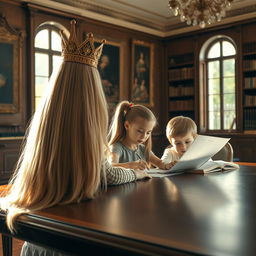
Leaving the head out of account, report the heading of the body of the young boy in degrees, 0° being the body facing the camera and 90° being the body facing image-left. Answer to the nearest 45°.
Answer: approximately 315°

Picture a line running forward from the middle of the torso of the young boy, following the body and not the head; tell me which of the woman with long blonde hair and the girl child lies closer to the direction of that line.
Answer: the woman with long blonde hair

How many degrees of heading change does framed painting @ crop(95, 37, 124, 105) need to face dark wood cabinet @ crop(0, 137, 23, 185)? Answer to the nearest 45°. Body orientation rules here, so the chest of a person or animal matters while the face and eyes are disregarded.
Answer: approximately 90° to its right

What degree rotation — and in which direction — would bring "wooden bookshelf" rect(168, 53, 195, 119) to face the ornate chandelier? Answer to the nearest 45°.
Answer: approximately 45° to its left

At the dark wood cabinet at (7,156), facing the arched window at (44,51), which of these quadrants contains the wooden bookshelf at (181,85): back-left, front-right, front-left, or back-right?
front-right

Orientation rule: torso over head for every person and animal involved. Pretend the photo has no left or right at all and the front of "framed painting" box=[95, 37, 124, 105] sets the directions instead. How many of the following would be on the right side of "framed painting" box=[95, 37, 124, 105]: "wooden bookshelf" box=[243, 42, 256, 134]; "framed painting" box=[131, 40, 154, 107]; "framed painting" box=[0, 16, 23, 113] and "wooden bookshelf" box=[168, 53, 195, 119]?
1

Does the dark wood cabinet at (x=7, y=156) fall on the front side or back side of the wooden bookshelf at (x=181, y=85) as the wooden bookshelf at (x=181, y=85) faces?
on the front side

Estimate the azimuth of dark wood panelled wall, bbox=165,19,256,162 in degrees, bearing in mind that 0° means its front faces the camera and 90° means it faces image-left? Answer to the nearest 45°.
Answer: approximately 45°

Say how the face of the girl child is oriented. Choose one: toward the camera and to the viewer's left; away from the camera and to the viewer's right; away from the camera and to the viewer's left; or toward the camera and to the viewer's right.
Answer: toward the camera and to the viewer's right

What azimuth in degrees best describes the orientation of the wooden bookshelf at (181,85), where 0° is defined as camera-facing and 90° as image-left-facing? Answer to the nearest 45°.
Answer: approximately 45°

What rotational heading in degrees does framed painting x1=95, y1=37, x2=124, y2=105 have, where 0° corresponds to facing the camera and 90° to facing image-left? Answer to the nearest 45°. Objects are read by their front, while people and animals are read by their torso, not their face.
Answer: approximately 315°
